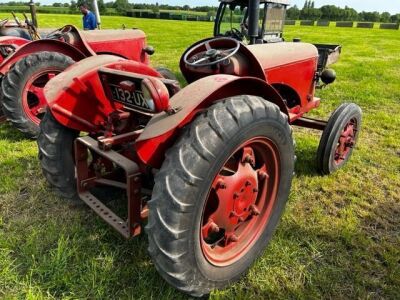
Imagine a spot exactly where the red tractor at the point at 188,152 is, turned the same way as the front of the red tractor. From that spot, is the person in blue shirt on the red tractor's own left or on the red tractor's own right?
on the red tractor's own left

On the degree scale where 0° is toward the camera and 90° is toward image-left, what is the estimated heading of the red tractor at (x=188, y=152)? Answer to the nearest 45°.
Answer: approximately 225°

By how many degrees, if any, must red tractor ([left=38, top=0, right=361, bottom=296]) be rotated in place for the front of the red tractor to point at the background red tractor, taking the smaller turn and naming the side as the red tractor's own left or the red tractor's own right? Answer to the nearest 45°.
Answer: approximately 90° to the red tractor's own left

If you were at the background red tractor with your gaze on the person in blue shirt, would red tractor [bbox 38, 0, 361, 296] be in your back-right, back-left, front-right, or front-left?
back-right
